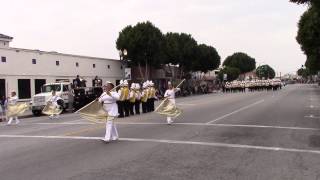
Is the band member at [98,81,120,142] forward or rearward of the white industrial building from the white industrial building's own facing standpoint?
forward

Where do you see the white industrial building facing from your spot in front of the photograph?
facing the viewer and to the right of the viewer

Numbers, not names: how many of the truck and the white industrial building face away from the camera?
0

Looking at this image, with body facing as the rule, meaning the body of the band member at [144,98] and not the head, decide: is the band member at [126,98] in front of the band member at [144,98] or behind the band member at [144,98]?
in front

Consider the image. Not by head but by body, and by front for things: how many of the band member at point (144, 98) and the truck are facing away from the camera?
0

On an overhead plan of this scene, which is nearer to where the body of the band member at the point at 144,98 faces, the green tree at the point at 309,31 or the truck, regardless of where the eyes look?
the truck

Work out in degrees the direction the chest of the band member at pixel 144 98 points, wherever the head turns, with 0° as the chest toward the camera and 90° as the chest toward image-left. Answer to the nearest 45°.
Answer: approximately 45°

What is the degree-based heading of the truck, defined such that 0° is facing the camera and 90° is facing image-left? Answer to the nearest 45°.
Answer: approximately 45°
